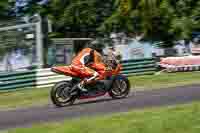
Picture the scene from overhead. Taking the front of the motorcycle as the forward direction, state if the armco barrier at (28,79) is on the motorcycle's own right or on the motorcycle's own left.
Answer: on the motorcycle's own left

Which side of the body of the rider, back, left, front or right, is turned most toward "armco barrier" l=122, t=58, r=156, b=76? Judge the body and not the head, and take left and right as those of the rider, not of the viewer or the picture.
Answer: left

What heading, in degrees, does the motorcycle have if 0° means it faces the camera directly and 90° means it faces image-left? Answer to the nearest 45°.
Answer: approximately 270°

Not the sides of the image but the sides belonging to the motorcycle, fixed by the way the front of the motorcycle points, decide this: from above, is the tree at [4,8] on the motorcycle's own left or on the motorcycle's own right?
on the motorcycle's own left

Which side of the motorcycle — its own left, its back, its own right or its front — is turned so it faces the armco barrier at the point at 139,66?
left

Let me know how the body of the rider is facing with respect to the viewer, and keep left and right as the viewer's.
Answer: facing to the right of the viewer
